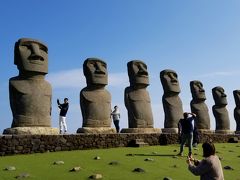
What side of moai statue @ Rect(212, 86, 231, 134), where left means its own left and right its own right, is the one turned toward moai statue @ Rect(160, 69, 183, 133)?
right

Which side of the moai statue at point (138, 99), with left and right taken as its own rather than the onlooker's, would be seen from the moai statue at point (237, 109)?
left

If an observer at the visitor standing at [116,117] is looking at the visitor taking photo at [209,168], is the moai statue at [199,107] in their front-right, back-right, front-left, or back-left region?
back-left

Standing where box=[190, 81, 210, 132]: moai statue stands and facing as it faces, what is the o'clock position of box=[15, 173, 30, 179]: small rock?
The small rock is roughly at 2 o'clock from the moai statue.

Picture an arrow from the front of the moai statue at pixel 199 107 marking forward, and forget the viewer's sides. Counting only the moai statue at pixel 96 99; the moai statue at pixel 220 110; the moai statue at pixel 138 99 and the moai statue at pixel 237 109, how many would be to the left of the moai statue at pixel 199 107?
2

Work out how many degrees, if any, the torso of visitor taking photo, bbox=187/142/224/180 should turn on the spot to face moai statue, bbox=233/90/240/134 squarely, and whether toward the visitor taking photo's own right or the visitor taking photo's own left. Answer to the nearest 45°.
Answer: approximately 45° to the visitor taking photo's own right

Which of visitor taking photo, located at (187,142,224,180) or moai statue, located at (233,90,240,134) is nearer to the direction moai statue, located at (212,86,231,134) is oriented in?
the visitor taking photo

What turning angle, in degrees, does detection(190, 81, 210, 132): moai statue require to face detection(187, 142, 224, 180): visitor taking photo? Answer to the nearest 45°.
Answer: approximately 45° to its right

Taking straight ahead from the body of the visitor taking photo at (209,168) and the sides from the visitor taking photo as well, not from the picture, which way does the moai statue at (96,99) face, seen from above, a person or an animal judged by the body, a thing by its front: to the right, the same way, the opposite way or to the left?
the opposite way

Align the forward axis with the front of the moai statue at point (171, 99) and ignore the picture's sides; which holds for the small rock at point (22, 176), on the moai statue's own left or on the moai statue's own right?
on the moai statue's own right

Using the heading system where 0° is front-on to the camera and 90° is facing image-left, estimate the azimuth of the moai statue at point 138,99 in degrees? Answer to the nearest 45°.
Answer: approximately 315°
